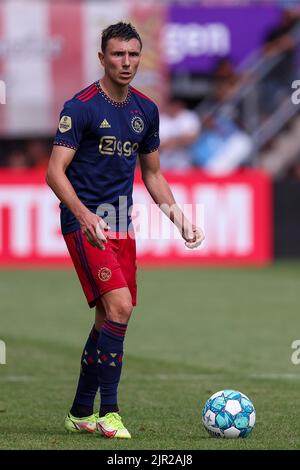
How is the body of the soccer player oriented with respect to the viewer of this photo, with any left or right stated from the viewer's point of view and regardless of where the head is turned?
facing the viewer and to the right of the viewer

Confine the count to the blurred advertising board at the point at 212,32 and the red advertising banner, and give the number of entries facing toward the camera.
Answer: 2

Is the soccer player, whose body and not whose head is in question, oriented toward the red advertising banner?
no

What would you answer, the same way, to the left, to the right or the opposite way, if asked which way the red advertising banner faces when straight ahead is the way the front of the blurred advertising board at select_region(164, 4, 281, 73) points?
the same way

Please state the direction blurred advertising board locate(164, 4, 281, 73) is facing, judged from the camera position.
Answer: facing the viewer

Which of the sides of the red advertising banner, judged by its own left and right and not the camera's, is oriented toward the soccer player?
front

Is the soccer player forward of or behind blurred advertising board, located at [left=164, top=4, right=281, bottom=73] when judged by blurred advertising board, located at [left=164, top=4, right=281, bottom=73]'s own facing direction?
forward

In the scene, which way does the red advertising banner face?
toward the camera
